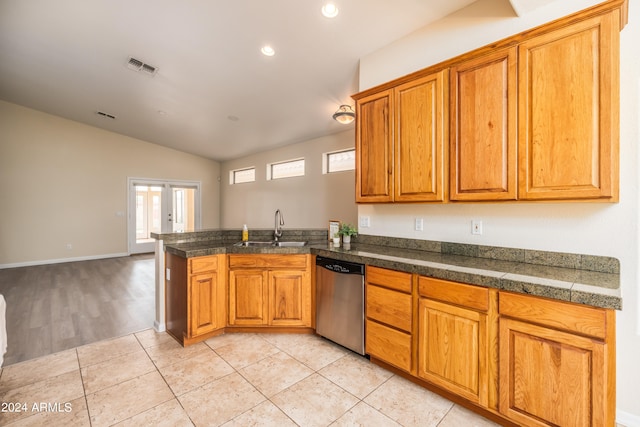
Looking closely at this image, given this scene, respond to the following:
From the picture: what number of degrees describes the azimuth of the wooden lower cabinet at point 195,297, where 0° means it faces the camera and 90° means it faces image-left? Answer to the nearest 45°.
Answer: approximately 315°

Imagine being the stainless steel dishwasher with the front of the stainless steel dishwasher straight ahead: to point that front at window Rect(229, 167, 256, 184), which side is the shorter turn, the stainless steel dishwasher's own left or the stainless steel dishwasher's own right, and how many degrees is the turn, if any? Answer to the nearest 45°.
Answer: approximately 90° to the stainless steel dishwasher's own right

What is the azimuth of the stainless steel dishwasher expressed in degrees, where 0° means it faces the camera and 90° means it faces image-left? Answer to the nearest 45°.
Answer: approximately 45°

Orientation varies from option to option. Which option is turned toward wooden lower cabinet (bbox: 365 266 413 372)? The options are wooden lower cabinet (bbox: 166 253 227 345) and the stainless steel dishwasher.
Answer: wooden lower cabinet (bbox: 166 253 227 345)

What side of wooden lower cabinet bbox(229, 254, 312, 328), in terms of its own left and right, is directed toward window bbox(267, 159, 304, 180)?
back

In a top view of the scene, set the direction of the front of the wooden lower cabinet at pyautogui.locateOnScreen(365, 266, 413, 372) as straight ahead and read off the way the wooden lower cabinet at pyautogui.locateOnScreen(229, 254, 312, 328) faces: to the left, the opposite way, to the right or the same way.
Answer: to the left

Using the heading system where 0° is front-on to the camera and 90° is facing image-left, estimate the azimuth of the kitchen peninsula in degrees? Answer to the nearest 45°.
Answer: approximately 45°

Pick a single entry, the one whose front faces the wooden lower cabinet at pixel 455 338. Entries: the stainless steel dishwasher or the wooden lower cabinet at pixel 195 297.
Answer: the wooden lower cabinet at pixel 195 297
